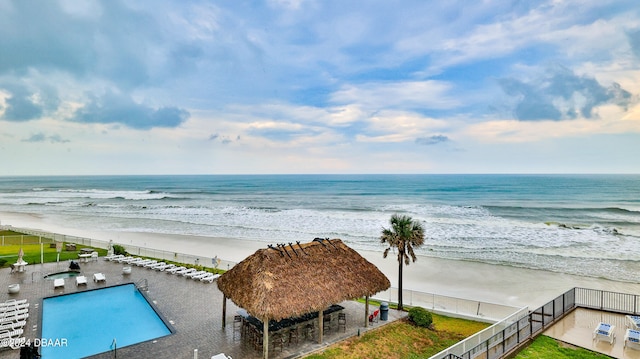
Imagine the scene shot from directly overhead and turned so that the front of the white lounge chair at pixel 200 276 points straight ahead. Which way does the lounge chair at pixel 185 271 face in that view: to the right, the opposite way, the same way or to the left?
the same way

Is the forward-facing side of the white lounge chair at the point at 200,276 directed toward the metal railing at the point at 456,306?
no

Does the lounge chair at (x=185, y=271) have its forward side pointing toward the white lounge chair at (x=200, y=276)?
no

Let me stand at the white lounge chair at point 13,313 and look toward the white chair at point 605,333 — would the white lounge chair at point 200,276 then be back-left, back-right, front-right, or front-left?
front-left

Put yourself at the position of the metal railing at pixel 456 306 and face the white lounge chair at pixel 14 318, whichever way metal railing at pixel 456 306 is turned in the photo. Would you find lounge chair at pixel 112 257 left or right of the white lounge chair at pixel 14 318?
right

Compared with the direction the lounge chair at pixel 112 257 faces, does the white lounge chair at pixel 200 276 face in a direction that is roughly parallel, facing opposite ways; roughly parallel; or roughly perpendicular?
roughly parallel

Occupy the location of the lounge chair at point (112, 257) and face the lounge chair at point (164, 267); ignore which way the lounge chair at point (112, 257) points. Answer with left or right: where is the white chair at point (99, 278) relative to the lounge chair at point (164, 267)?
right
